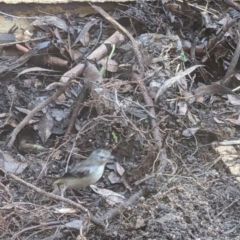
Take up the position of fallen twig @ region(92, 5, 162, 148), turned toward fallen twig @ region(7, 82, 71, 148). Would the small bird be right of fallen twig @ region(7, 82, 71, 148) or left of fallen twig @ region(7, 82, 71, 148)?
left

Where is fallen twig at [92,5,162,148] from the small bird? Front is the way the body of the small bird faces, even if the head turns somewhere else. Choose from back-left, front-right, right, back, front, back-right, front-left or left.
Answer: left

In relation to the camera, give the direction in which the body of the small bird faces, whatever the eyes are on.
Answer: to the viewer's right
